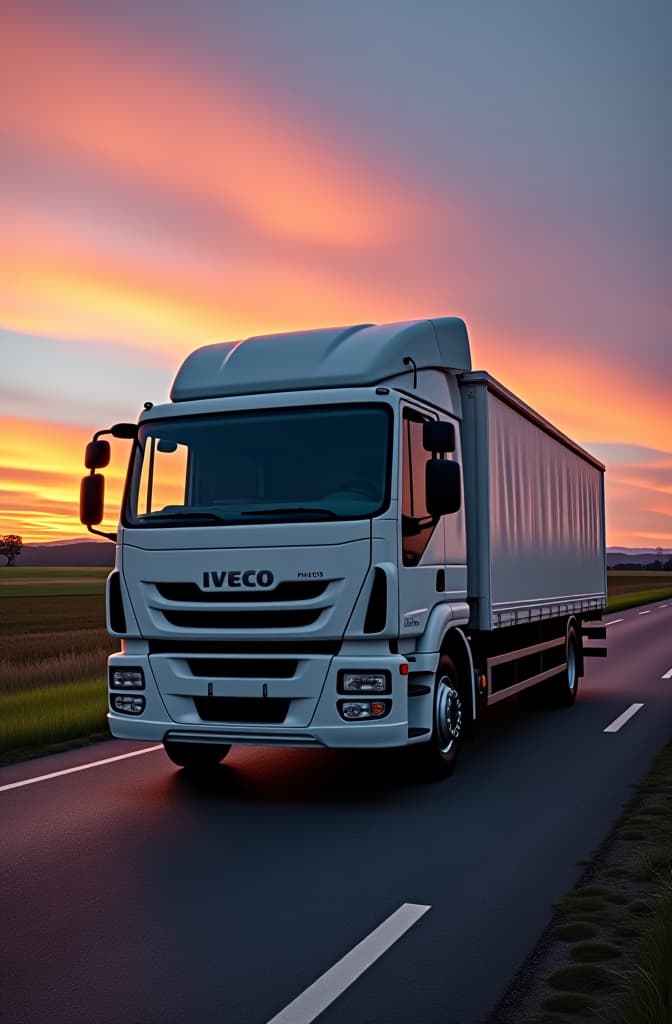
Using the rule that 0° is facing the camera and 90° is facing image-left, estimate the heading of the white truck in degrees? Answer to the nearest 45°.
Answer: approximately 45°
